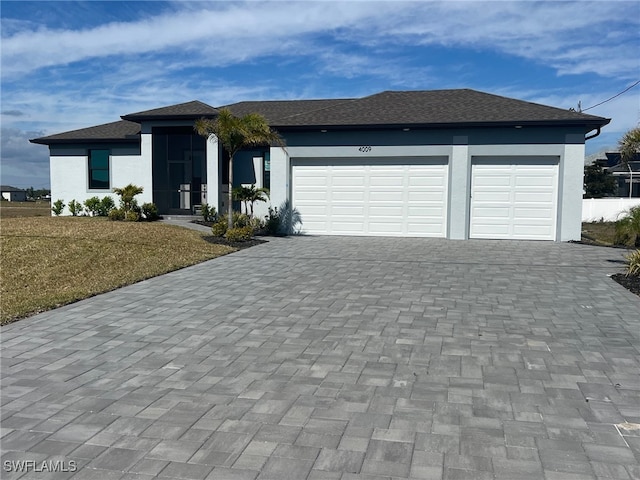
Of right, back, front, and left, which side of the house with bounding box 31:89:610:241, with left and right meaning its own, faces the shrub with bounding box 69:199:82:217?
right

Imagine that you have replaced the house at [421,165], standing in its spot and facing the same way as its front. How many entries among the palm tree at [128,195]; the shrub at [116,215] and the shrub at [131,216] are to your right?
3

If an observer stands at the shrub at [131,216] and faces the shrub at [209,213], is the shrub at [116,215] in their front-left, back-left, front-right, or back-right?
back-left

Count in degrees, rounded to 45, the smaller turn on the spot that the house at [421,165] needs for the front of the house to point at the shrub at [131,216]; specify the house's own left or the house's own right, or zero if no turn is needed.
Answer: approximately 90° to the house's own right

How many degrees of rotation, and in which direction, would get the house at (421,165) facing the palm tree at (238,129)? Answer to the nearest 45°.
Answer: approximately 90° to its right

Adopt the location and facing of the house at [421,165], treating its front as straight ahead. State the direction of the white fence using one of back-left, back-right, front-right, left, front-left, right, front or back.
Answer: back-left

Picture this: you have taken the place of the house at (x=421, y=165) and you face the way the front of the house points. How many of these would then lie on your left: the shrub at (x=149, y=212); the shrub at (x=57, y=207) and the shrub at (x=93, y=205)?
0

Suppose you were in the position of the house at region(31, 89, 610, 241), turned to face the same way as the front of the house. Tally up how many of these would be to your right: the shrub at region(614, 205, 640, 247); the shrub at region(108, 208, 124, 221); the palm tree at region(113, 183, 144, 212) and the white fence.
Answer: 2

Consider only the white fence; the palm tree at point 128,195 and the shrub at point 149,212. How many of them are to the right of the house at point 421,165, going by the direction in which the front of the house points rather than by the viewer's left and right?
2

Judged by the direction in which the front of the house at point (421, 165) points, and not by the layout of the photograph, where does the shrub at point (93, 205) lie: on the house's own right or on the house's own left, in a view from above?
on the house's own right

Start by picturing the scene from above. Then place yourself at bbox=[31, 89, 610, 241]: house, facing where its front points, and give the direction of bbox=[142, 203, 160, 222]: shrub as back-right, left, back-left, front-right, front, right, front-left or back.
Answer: right

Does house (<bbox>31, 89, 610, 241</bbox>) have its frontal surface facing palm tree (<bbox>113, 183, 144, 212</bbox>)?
no

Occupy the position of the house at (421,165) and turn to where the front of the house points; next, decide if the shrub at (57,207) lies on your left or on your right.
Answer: on your right

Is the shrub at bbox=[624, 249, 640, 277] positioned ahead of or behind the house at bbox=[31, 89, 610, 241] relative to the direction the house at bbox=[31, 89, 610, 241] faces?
ahead

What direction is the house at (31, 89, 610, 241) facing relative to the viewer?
toward the camera

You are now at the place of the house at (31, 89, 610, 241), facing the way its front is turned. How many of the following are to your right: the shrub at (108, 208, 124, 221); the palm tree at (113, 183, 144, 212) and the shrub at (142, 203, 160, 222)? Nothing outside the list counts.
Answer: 3
